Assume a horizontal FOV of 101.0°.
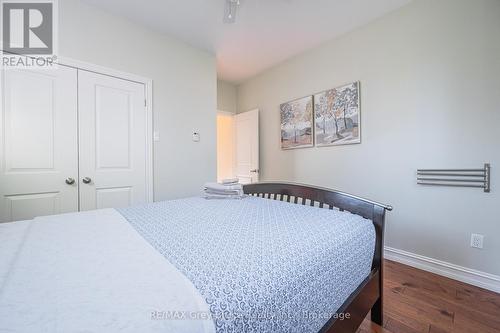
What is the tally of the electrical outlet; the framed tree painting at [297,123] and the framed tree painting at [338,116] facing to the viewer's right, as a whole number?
0

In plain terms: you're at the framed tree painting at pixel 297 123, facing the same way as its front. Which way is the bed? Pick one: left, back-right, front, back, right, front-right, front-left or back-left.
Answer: front-left

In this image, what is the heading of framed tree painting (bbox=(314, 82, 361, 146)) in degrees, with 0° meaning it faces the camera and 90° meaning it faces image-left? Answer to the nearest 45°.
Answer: approximately 45°

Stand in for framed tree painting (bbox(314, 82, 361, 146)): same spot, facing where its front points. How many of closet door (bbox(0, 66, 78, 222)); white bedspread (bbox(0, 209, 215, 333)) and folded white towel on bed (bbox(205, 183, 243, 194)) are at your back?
0

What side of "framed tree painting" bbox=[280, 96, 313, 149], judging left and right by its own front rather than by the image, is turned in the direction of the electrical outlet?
left

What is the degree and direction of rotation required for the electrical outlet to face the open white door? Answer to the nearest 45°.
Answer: approximately 90° to its right

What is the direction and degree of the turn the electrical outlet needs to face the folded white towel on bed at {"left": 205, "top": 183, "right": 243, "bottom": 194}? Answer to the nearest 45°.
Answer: approximately 45° to its right

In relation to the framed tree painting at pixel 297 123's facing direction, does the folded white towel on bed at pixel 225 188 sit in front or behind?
in front

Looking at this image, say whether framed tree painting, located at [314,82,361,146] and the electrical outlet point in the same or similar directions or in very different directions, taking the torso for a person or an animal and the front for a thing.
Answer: same or similar directions

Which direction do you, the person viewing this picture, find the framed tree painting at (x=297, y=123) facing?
facing the viewer and to the left of the viewer

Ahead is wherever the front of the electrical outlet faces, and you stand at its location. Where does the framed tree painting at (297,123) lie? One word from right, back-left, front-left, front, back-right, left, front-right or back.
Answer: right

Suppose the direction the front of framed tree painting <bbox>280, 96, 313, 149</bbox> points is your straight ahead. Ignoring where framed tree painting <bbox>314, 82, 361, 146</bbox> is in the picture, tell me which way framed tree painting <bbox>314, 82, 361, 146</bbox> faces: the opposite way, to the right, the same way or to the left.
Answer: the same way

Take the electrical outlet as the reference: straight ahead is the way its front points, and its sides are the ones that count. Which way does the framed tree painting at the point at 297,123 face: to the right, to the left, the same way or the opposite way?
the same way

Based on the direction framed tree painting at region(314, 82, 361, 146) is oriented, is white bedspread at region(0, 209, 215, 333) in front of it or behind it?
in front

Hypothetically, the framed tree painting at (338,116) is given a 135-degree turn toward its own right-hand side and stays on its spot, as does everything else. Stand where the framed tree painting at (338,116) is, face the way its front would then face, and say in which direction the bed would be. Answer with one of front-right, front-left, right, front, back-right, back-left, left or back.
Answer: back

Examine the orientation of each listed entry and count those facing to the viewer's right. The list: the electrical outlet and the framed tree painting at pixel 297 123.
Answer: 0
